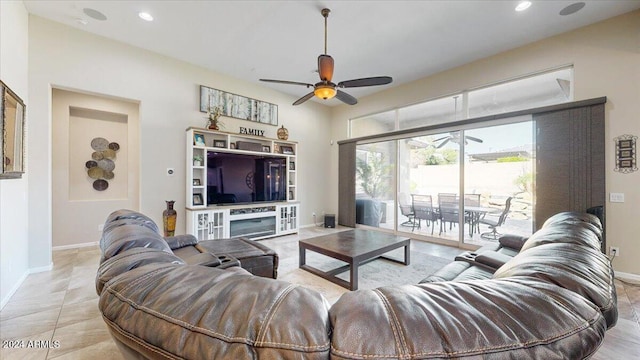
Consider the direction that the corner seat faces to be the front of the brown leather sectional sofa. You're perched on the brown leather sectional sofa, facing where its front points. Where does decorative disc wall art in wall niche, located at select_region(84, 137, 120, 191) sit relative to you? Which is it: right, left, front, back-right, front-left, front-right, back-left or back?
front-left

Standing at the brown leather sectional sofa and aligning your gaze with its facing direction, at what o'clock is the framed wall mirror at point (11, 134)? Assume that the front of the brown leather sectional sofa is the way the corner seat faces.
The framed wall mirror is roughly at 10 o'clock from the brown leather sectional sofa.

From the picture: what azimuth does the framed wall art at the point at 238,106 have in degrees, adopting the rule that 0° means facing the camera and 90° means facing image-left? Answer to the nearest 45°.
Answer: approximately 315°

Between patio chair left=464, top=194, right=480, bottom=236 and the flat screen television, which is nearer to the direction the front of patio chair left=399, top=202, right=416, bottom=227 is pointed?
the patio chair

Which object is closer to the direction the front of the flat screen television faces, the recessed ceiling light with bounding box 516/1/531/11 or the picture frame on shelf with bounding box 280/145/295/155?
the recessed ceiling light

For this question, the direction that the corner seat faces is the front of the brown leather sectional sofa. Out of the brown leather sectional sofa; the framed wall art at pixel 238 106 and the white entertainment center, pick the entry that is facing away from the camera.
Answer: the brown leather sectional sofa

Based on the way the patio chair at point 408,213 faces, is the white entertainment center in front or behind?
behind

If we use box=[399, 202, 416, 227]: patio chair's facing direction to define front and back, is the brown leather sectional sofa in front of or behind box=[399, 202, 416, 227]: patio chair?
behind

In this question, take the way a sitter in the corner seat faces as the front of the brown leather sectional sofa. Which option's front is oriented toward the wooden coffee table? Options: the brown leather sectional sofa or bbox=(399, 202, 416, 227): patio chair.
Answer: the brown leather sectional sofa

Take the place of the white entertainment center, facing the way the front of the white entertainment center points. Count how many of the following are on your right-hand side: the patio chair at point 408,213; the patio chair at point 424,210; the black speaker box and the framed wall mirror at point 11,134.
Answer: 1

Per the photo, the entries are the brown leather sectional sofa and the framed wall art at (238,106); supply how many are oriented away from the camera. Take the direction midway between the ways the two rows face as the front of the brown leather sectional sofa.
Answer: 1

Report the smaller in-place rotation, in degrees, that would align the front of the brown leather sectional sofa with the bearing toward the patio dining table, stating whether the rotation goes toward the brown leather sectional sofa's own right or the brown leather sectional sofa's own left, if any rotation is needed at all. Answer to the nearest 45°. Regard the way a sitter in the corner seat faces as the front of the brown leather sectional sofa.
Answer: approximately 45° to the brown leather sectional sofa's own right

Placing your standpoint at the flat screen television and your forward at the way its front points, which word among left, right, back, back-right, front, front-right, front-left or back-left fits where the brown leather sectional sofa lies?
front-right

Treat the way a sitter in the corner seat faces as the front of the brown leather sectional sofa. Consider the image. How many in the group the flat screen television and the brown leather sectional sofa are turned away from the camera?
1

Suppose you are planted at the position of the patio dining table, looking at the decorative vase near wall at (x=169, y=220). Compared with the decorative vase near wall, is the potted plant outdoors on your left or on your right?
right

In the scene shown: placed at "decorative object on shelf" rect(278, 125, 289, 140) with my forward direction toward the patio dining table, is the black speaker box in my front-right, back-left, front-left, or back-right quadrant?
front-left

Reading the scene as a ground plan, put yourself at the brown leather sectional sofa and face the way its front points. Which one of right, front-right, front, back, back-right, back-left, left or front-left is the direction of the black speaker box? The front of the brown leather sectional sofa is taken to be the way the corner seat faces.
front

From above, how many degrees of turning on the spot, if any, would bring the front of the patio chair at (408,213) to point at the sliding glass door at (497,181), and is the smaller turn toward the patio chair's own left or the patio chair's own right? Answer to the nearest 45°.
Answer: approximately 90° to the patio chair's own right

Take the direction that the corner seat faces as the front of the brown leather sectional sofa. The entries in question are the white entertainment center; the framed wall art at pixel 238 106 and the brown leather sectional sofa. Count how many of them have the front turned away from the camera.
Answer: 1

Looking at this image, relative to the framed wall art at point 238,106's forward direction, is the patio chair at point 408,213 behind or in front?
in front

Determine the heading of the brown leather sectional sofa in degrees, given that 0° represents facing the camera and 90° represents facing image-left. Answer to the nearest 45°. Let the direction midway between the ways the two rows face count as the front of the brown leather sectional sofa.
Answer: approximately 180°
